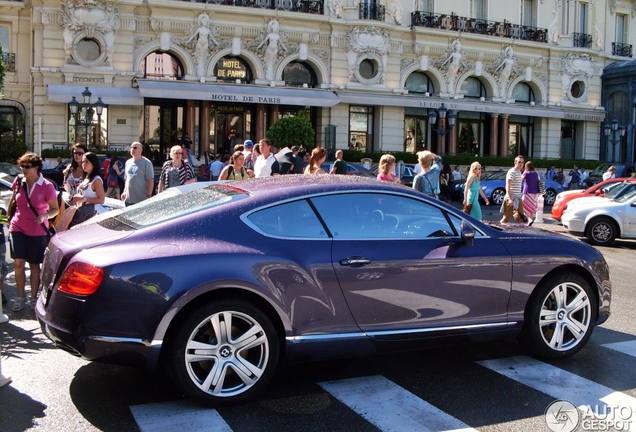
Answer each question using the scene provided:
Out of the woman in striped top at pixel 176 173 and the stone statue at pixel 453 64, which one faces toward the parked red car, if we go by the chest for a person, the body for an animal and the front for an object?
the stone statue

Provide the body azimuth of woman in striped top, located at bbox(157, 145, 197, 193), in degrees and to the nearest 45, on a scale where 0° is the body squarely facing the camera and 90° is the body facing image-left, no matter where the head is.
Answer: approximately 0°

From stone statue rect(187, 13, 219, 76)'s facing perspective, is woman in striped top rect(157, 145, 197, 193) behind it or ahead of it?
ahead

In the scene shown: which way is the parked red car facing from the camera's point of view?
to the viewer's left

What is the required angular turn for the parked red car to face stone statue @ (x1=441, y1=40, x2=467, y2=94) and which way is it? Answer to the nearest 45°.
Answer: approximately 90° to its right

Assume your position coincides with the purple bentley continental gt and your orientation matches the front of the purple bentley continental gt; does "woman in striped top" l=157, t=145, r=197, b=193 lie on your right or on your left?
on your left

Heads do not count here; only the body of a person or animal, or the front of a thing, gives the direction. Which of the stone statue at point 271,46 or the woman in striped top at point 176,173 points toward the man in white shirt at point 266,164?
the stone statue

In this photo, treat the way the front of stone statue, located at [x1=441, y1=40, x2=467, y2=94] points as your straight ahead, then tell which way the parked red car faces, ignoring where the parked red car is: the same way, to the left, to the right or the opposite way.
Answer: to the right

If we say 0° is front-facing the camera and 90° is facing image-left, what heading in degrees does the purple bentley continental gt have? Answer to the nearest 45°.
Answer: approximately 225°
